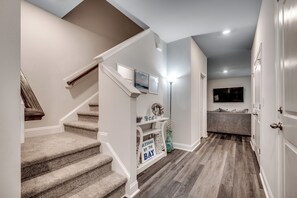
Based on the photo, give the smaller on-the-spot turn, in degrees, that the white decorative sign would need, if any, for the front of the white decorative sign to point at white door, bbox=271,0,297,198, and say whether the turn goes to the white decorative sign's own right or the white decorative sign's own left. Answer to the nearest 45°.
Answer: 0° — it already faces it

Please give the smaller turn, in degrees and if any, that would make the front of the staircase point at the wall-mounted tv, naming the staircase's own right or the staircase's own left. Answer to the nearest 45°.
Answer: approximately 90° to the staircase's own left

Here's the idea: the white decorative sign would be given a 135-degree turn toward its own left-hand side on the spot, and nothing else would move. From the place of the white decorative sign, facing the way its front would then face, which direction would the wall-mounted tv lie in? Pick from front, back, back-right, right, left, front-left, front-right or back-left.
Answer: front-right

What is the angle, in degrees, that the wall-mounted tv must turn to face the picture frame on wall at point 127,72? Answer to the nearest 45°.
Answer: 0° — it already faces it

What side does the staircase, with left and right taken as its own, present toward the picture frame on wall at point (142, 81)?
left

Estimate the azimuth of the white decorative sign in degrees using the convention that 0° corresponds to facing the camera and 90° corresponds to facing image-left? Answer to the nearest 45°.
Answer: approximately 315°

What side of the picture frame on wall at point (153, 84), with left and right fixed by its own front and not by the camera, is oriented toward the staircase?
right
